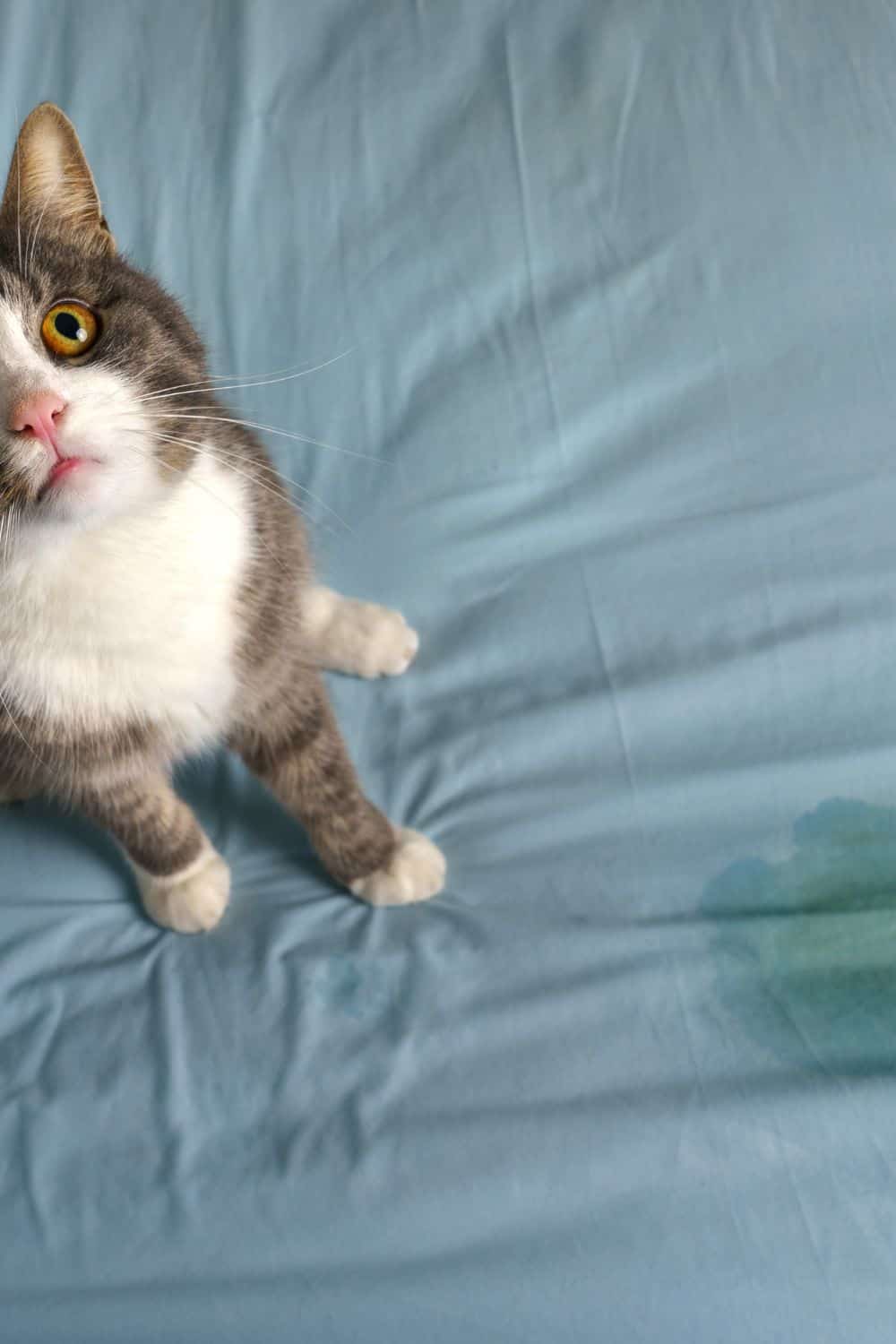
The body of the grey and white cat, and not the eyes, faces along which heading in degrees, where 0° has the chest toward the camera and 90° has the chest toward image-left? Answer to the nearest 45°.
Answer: approximately 0°
